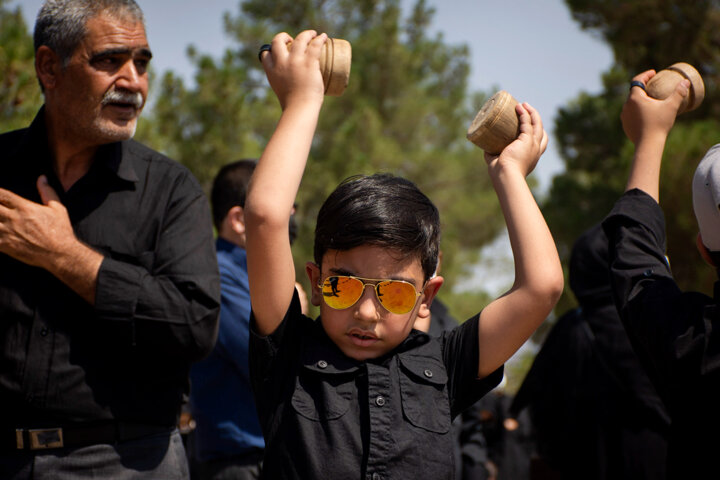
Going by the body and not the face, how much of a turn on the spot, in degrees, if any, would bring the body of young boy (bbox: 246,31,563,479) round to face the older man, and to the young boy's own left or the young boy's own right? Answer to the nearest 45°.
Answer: approximately 135° to the young boy's own right

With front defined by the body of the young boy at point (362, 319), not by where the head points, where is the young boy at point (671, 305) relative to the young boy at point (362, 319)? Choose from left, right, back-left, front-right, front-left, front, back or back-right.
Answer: left

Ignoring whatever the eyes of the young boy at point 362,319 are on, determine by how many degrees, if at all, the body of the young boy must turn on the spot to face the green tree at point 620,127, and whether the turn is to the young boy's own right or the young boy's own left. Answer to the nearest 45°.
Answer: approximately 180°

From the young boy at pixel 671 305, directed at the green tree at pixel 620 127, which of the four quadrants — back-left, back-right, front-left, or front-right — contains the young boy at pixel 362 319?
back-left

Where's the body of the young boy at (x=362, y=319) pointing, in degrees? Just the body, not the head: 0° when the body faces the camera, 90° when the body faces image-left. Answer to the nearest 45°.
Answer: approximately 0°
